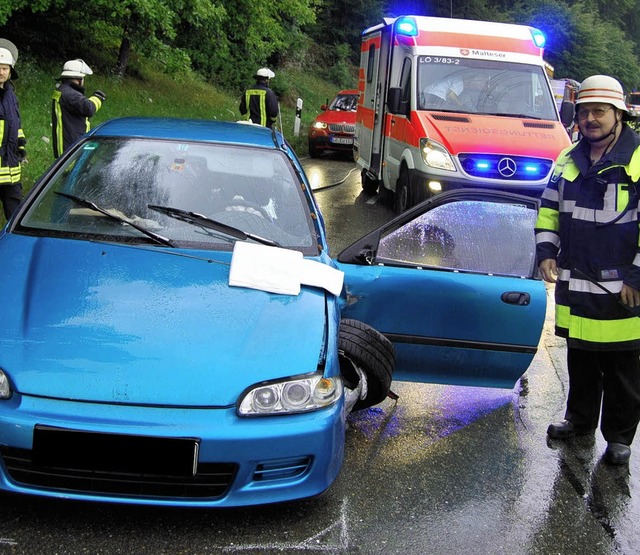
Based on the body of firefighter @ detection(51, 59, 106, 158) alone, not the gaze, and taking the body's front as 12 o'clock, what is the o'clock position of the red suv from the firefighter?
The red suv is roughly at 10 o'clock from the firefighter.

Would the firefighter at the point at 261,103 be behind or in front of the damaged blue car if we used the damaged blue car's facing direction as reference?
behind

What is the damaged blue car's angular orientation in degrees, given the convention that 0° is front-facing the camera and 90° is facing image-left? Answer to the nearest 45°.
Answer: approximately 0°

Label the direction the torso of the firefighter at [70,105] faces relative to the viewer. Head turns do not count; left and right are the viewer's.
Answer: facing to the right of the viewer

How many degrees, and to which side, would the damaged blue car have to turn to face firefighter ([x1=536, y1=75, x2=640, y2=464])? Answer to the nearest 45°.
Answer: approximately 90° to its left

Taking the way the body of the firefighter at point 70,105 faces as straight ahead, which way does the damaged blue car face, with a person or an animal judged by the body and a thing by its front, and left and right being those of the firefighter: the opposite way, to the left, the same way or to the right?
to the right

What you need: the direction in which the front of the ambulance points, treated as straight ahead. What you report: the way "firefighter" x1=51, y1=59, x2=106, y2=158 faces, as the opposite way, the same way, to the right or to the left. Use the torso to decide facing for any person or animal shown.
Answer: to the left

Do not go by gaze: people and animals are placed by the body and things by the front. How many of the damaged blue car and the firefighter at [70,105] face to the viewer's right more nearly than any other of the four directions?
1

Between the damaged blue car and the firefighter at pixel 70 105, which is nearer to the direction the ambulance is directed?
the damaged blue car

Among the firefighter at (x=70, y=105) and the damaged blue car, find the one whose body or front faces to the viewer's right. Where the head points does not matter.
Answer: the firefighter

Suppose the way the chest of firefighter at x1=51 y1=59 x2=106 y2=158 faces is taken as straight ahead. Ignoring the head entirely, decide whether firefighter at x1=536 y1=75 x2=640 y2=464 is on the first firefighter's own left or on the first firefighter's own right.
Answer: on the first firefighter's own right
